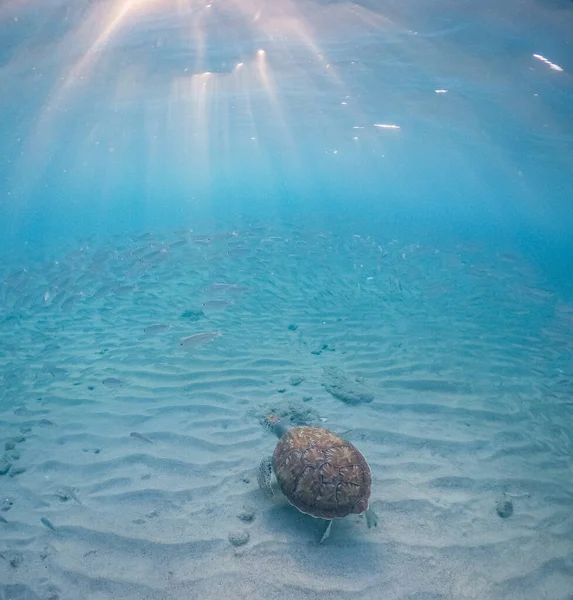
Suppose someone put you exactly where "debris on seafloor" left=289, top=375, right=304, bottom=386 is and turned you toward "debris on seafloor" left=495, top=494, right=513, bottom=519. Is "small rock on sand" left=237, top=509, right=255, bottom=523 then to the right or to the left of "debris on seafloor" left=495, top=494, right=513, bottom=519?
right

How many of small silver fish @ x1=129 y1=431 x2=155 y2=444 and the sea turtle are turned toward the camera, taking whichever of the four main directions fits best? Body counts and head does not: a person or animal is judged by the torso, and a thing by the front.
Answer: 0

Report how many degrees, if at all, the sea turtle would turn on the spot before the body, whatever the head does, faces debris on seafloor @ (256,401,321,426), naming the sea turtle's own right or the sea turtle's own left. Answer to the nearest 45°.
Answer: approximately 45° to the sea turtle's own right

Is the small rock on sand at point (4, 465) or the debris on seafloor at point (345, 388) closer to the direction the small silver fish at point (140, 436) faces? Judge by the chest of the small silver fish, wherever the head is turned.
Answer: the small rock on sand

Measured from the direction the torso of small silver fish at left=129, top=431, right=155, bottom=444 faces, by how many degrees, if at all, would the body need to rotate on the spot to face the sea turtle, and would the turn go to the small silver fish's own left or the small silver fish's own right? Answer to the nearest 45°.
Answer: approximately 135° to the small silver fish's own left

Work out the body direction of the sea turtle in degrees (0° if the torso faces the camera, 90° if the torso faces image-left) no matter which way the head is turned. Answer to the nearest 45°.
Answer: approximately 135°

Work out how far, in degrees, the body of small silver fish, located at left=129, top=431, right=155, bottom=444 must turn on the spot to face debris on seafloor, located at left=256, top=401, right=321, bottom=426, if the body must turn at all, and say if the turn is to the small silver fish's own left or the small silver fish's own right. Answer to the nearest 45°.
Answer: approximately 180°

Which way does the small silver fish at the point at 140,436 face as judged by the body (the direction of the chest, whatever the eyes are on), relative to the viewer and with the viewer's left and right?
facing to the left of the viewer
